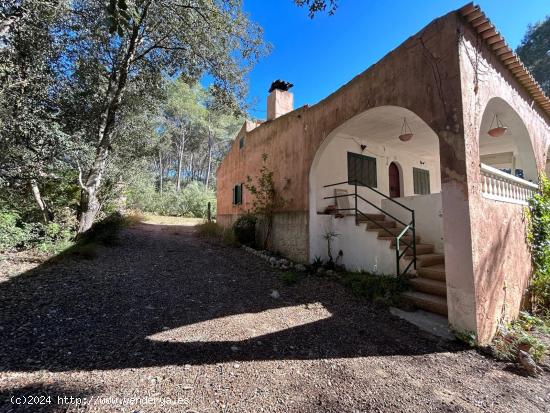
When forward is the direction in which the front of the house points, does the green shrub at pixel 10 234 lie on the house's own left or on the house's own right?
on the house's own right

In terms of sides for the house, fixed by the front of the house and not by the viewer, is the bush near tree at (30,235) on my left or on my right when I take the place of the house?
on my right
